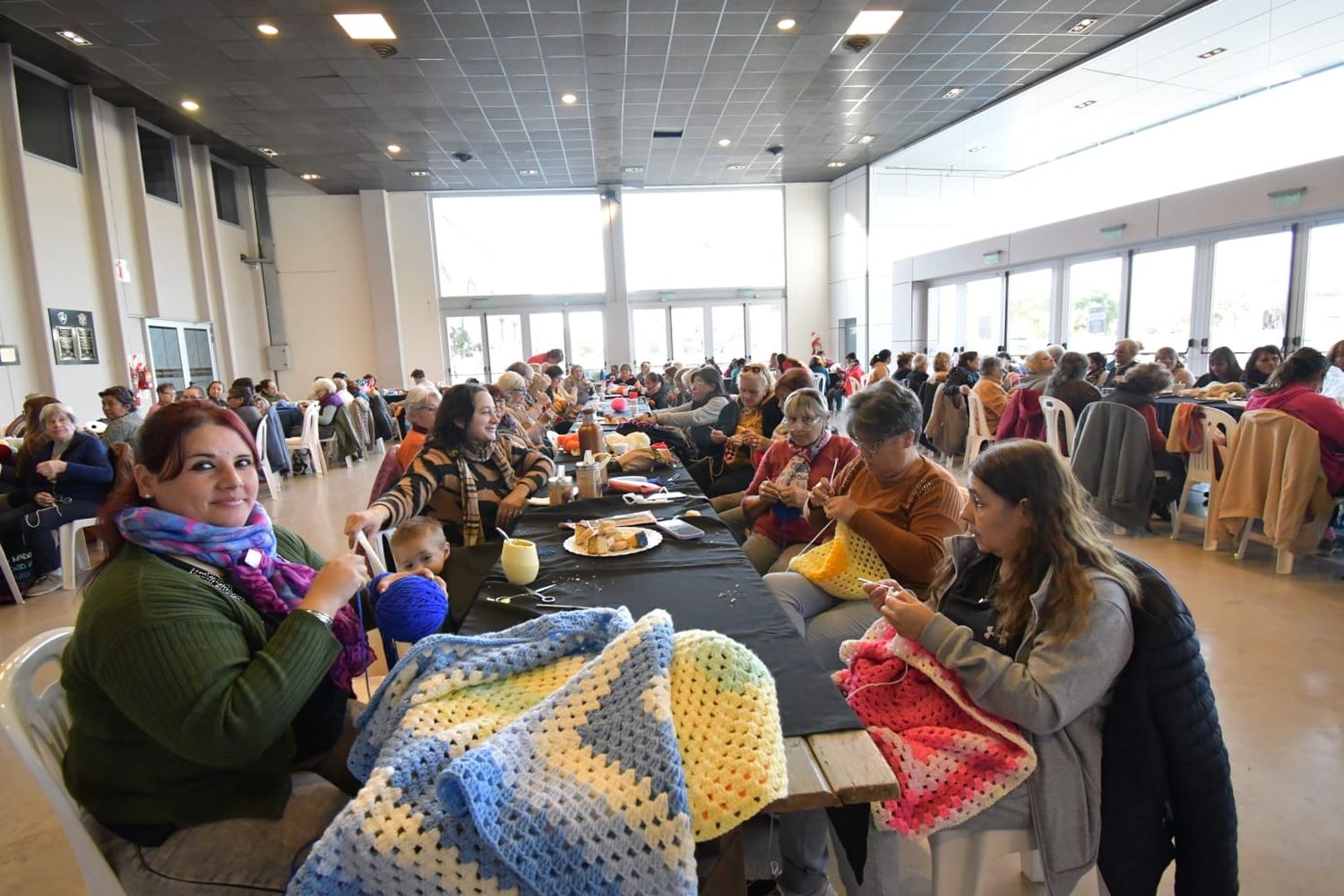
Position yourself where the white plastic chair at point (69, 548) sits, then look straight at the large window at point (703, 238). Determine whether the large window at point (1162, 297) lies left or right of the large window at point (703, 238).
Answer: right

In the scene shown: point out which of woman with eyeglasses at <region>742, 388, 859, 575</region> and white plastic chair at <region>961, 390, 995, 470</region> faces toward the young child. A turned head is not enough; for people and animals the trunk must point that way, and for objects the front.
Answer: the woman with eyeglasses

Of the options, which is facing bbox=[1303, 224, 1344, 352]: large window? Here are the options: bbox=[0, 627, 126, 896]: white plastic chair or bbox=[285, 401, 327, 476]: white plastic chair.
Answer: bbox=[0, 627, 126, 896]: white plastic chair

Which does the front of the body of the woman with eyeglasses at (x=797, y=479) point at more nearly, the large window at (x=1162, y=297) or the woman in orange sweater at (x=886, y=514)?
the woman in orange sweater

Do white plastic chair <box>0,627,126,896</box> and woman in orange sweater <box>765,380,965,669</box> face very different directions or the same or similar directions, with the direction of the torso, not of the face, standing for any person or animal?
very different directions

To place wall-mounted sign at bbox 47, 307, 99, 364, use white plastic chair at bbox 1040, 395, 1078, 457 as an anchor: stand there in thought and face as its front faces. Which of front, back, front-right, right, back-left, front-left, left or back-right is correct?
back-left

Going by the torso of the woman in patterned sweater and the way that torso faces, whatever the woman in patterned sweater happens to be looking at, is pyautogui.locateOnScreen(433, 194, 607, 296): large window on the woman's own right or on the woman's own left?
on the woman's own left

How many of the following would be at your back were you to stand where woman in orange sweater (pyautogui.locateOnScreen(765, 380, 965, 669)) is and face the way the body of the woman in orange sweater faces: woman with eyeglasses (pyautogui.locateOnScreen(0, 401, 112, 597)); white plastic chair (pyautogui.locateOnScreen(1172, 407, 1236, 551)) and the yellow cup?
1

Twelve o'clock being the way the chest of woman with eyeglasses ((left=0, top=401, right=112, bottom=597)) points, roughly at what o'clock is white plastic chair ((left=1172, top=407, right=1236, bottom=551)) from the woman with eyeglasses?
The white plastic chair is roughly at 9 o'clock from the woman with eyeglasses.

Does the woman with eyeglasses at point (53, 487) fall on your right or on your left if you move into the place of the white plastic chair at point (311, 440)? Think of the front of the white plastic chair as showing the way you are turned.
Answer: on your left

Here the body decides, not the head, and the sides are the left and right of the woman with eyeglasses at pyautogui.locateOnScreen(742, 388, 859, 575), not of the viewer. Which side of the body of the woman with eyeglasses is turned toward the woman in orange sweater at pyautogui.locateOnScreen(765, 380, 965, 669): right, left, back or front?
left
